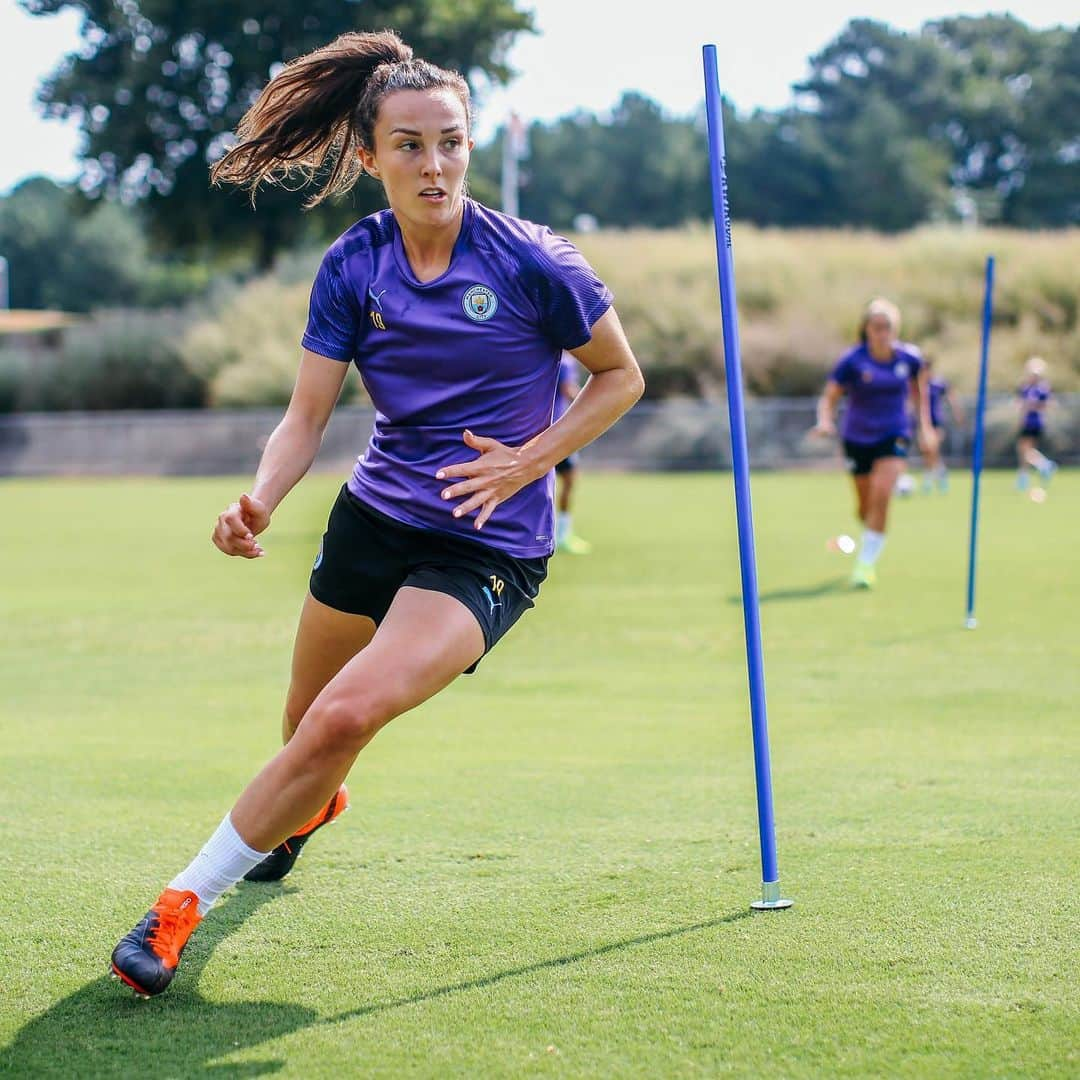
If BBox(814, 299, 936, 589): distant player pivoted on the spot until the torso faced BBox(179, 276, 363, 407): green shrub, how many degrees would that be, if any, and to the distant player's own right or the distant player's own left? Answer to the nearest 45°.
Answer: approximately 135° to the distant player's own right

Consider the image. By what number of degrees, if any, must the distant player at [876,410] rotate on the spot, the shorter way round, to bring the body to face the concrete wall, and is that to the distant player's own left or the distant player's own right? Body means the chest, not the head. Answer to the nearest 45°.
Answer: approximately 135° to the distant player's own right

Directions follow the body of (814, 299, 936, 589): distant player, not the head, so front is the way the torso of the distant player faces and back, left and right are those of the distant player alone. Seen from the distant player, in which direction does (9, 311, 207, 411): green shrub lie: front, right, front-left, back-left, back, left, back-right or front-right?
back-right

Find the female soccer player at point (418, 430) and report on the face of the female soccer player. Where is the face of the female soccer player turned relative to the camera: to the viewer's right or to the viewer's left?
to the viewer's right

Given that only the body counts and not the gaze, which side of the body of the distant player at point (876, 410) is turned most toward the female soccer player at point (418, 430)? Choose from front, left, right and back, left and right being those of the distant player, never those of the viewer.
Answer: front

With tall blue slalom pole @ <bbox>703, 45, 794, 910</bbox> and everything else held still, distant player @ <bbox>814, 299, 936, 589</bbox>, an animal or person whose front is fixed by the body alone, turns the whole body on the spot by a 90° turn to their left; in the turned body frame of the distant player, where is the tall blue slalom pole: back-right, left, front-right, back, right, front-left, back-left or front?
right

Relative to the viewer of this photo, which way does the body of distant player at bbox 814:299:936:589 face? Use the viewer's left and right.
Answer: facing the viewer
